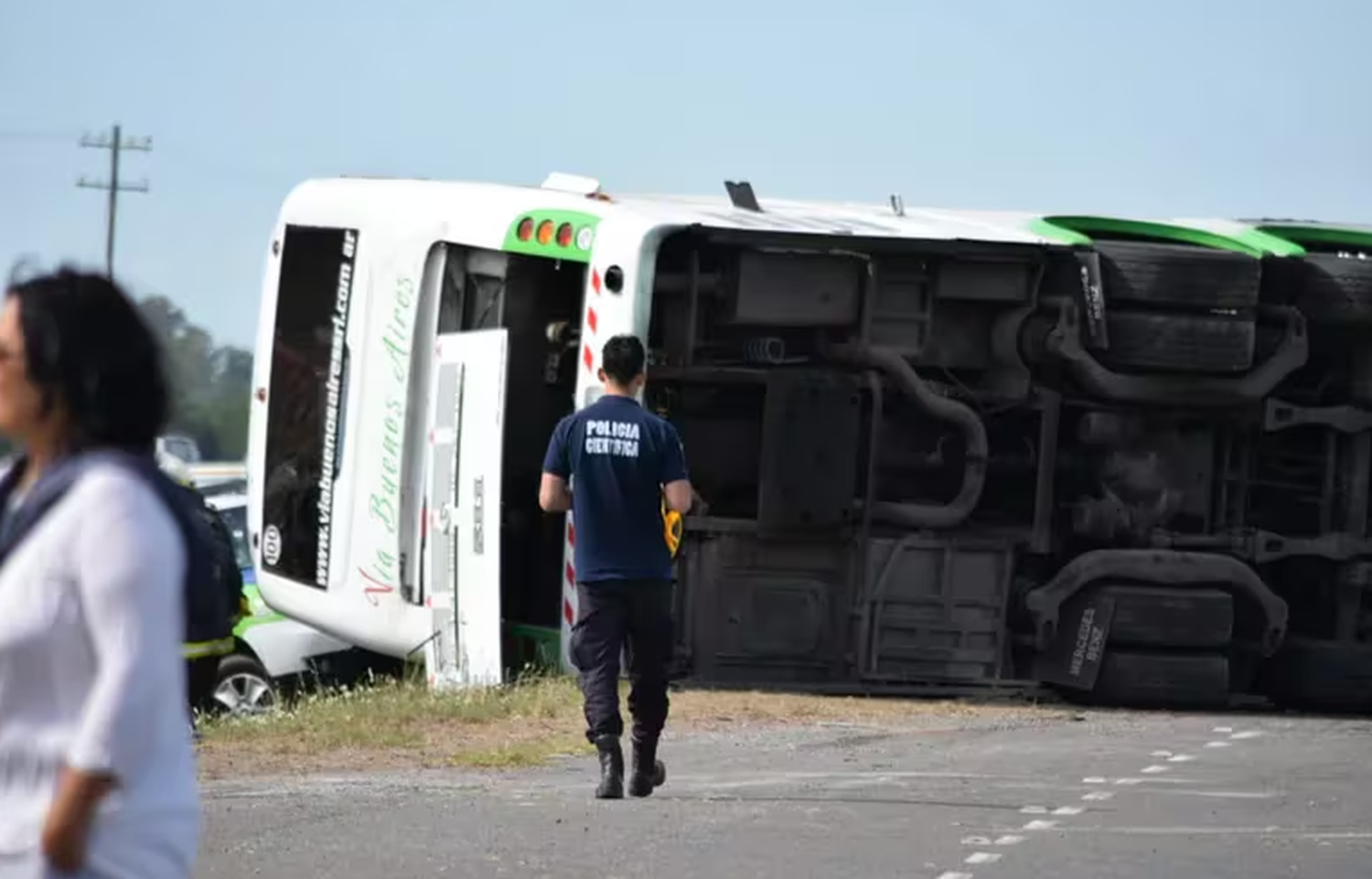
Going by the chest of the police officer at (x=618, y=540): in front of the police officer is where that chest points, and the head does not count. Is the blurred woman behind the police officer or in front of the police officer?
behind

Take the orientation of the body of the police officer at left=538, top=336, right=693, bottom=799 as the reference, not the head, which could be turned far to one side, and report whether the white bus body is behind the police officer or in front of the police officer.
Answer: in front

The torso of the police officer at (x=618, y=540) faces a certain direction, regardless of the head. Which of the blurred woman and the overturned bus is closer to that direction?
the overturned bus

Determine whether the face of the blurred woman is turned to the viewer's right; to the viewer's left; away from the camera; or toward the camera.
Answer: to the viewer's left

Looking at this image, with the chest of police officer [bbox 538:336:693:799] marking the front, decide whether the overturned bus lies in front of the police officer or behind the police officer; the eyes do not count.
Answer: in front

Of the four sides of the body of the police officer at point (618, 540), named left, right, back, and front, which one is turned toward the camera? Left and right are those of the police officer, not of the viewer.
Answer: back

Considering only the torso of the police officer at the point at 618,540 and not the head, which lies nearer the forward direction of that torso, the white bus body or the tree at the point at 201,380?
the white bus body
